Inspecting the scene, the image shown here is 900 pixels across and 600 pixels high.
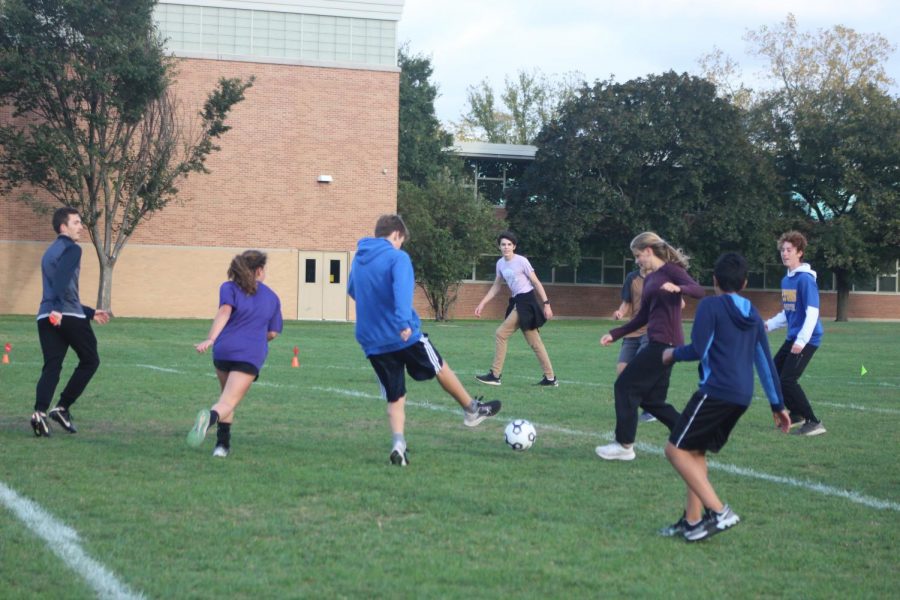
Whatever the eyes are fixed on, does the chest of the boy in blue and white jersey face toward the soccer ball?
yes

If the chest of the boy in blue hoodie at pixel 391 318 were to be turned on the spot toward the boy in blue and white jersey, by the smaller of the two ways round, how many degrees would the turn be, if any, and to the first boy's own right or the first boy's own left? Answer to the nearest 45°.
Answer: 0° — they already face them

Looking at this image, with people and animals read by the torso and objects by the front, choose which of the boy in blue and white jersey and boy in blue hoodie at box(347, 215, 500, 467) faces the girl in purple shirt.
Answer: the boy in blue and white jersey

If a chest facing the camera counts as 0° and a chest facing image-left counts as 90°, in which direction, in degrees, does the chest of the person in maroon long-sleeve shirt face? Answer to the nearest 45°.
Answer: approximately 90°

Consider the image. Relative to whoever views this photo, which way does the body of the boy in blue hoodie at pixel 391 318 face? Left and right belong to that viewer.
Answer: facing away from the viewer and to the right of the viewer

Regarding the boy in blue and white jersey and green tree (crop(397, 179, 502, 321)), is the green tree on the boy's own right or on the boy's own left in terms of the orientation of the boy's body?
on the boy's own right

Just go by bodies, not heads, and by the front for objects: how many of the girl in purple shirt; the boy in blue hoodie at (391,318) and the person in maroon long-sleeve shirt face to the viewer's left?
1

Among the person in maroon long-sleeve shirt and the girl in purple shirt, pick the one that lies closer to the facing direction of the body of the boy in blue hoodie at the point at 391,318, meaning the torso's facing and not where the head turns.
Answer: the person in maroon long-sleeve shirt

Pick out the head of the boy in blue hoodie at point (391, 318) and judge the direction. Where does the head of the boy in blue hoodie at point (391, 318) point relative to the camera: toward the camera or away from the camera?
away from the camera

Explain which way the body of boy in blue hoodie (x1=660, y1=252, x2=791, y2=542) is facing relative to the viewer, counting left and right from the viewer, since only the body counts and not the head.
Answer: facing away from the viewer and to the left of the viewer

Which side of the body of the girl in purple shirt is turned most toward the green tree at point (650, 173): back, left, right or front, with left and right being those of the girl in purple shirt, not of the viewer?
front

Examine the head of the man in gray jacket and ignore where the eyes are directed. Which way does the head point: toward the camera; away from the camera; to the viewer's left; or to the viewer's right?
to the viewer's right

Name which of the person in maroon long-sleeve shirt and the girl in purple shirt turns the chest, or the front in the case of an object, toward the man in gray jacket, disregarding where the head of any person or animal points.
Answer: the person in maroon long-sleeve shirt

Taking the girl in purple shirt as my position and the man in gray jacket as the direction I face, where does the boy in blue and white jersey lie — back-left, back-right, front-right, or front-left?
back-right

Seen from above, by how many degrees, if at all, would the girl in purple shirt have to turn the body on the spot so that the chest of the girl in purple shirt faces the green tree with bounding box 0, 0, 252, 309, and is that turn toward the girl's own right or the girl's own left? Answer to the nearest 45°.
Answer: approximately 45° to the girl's own left

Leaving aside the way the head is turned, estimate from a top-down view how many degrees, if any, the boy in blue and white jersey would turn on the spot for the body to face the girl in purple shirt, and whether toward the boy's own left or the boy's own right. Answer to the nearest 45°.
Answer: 0° — they already face them

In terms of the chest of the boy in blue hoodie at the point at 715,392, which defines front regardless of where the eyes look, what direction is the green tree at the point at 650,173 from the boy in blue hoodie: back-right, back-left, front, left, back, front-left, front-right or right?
front-right
